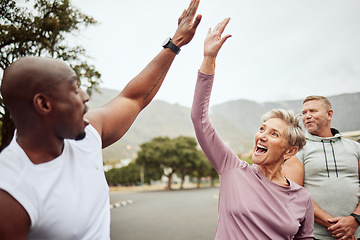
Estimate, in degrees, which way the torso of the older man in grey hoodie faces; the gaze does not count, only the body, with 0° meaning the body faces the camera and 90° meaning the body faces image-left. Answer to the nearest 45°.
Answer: approximately 0°

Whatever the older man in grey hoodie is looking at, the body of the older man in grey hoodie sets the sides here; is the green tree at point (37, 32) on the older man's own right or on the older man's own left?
on the older man's own right

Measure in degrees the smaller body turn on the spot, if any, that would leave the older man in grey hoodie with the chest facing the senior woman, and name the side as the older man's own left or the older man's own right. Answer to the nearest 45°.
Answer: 0° — they already face them

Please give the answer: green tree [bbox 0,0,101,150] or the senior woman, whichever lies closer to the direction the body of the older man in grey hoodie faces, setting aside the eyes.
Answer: the senior woman

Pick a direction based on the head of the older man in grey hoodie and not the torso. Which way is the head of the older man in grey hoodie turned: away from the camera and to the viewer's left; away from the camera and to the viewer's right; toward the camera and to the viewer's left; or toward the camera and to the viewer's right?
toward the camera and to the viewer's left
